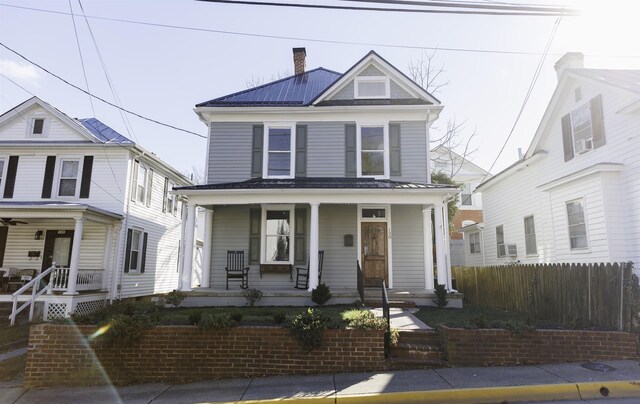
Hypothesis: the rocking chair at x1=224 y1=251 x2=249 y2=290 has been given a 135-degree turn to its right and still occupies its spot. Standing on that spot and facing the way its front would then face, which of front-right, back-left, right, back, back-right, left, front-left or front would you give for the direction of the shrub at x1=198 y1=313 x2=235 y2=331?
back-left

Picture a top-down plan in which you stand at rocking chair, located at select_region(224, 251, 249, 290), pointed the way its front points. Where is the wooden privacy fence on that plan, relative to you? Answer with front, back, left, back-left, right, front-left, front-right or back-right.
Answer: front-left

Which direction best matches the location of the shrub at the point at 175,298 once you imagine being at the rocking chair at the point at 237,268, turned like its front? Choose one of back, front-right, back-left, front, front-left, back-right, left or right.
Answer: front-right

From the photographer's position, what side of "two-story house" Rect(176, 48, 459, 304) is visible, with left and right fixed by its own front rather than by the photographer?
front

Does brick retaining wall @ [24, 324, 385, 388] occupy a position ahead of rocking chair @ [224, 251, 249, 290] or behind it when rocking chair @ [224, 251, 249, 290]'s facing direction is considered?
ahead

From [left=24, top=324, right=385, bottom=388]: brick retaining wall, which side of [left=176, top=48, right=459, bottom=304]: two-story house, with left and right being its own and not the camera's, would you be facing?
front

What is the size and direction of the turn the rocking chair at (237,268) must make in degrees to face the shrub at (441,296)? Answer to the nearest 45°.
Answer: approximately 45° to its left

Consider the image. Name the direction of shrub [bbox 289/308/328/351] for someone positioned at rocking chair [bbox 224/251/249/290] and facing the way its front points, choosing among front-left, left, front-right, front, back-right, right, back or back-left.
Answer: front

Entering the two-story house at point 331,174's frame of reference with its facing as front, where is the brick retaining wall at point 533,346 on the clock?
The brick retaining wall is roughly at 11 o'clock from the two-story house.

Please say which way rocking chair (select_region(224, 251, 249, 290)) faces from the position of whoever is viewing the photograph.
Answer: facing the viewer

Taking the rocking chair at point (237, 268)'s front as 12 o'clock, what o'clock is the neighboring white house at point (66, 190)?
The neighboring white house is roughly at 4 o'clock from the rocking chair.
